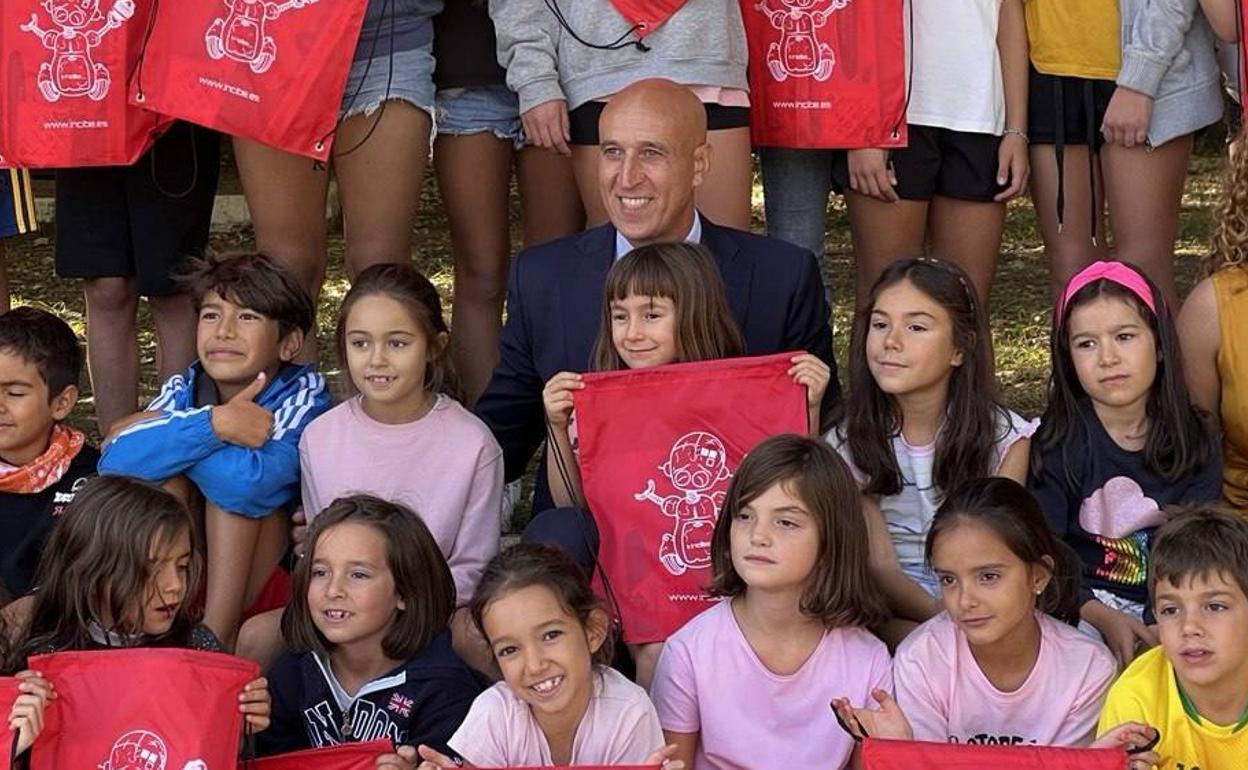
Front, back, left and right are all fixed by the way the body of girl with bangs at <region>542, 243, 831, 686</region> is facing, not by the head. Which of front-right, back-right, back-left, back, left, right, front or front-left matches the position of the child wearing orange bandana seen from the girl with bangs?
front-right

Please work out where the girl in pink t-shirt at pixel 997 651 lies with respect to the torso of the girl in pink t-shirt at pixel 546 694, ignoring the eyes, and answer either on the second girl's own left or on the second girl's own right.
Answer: on the second girl's own left

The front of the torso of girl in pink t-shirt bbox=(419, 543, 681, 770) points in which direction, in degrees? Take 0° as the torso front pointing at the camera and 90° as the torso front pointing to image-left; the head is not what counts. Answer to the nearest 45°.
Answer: approximately 0°

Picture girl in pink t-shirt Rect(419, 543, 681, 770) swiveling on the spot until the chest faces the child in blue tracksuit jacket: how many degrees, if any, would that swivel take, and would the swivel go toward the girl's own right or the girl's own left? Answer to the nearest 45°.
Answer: approximately 135° to the girl's own right

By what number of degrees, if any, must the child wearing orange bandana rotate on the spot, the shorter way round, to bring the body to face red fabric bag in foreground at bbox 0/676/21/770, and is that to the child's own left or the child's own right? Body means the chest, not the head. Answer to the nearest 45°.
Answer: approximately 45° to the child's own left

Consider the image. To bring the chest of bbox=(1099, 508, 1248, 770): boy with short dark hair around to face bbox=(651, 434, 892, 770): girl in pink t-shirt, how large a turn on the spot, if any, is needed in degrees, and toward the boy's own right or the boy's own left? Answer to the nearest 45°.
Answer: approximately 45° to the boy's own right

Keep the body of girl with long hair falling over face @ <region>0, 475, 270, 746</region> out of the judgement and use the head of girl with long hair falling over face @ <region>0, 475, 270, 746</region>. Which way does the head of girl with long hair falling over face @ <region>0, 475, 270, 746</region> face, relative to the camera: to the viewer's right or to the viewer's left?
to the viewer's right

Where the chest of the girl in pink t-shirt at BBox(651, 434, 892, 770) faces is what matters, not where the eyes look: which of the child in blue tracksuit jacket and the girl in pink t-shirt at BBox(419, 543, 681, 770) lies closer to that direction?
the girl in pink t-shirt

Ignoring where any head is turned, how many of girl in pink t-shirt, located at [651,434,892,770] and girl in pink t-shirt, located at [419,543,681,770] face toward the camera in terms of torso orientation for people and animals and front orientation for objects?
2

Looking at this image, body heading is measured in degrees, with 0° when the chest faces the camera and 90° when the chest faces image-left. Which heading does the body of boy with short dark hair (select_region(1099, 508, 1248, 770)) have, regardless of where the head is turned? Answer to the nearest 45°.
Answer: approximately 45°

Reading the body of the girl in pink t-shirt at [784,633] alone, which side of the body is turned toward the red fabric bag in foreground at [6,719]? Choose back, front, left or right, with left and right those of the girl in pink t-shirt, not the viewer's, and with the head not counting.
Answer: right

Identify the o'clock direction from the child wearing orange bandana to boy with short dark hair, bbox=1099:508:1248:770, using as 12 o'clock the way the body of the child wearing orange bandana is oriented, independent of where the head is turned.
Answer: The boy with short dark hair is roughly at 9 o'clock from the child wearing orange bandana.

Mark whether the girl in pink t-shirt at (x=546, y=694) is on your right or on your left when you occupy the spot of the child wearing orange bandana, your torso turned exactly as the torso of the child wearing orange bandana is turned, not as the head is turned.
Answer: on your left
